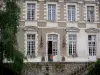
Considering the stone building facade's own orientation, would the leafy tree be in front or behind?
in front

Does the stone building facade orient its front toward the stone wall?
yes

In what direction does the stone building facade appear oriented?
toward the camera
